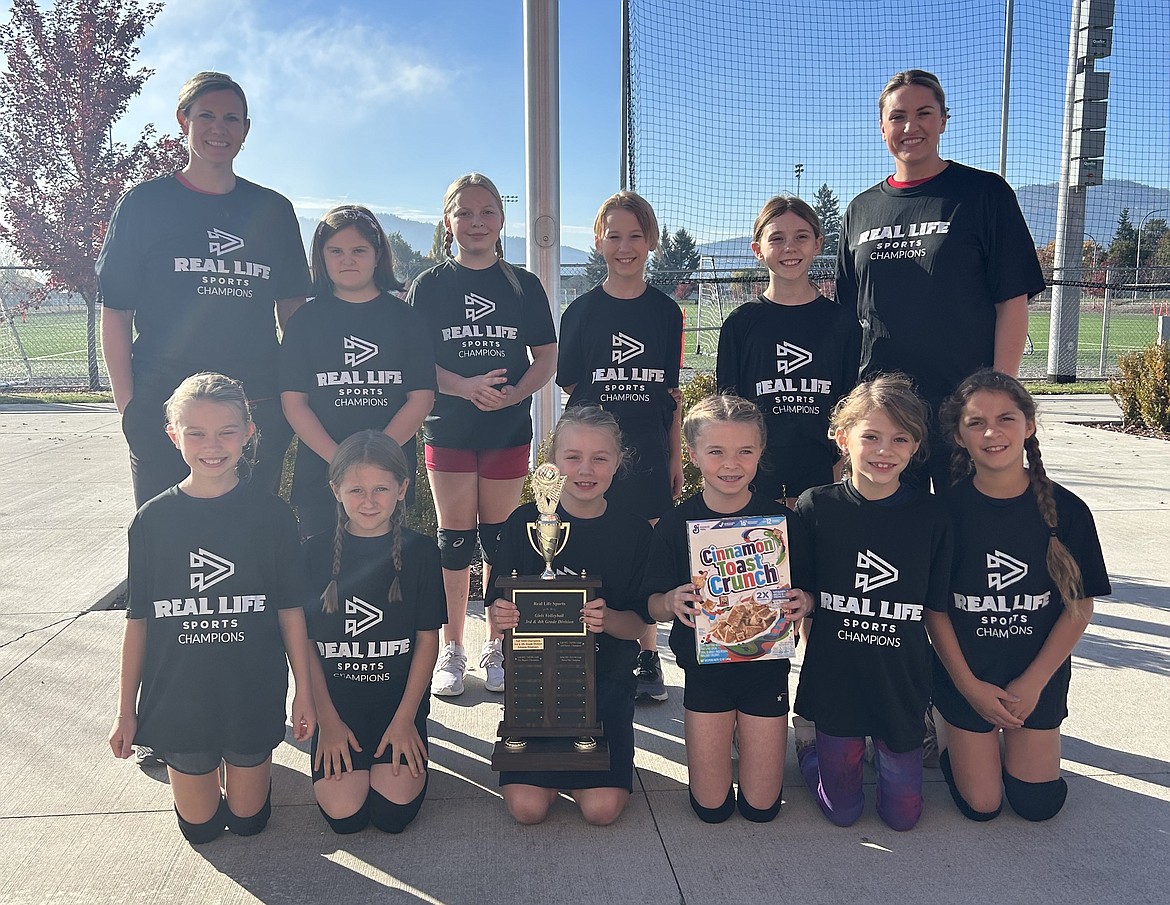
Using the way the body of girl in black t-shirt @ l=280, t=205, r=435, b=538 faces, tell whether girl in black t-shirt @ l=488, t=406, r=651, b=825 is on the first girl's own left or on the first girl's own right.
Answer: on the first girl's own left

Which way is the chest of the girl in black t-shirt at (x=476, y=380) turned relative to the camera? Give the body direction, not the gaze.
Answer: toward the camera

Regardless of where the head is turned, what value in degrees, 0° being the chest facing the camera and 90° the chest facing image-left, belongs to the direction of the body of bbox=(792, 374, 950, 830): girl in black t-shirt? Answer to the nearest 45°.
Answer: approximately 0°

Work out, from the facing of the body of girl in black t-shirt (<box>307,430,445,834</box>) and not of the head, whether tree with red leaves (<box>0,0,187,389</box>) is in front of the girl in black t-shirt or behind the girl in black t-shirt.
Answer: behind

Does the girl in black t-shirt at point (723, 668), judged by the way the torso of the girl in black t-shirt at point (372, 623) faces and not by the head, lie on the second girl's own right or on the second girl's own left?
on the second girl's own left

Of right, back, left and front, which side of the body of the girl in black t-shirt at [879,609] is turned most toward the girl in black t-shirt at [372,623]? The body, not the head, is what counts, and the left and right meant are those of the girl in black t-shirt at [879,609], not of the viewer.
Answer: right

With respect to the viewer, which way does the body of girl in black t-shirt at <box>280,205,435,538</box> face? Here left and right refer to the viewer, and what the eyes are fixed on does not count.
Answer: facing the viewer

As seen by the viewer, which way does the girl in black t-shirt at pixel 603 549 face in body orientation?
toward the camera
